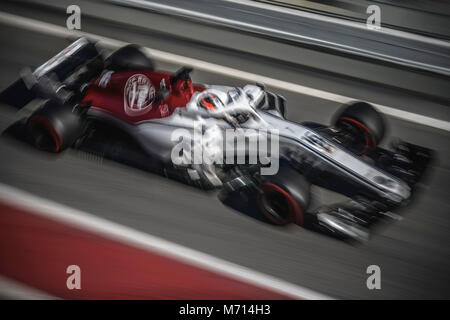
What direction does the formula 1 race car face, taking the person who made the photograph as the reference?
facing the viewer and to the right of the viewer
